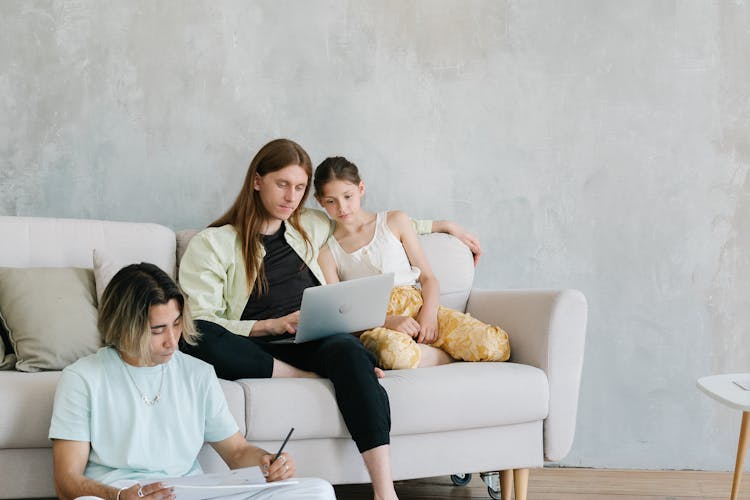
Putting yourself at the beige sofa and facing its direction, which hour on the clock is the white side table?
The white side table is roughly at 9 o'clock from the beige sofa.

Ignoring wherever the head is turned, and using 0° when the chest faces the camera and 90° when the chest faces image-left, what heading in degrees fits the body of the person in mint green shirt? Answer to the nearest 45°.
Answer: approximately 315°

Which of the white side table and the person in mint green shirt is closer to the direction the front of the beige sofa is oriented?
the person in mint green shirt

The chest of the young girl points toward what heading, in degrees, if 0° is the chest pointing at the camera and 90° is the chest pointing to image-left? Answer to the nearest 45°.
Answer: approximately 0°

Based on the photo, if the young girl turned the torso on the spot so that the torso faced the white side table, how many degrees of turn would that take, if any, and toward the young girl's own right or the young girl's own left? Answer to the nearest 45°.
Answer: approximately 90° to the young girl's own left
